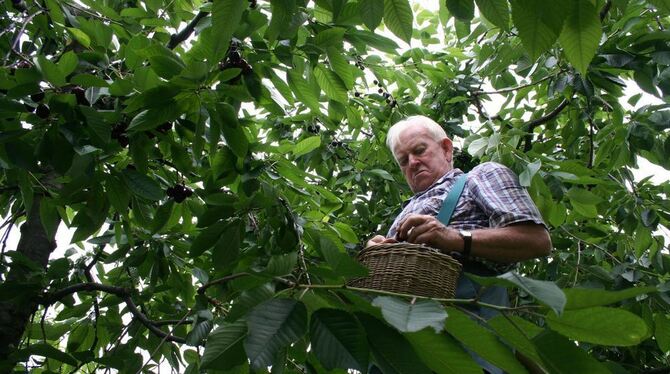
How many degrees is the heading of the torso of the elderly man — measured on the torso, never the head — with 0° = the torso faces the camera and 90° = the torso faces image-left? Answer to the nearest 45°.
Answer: approximately 45°

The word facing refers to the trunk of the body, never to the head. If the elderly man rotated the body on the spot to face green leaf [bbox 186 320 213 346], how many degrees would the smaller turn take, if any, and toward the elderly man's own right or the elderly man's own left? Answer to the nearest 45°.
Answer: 0° — they already face it

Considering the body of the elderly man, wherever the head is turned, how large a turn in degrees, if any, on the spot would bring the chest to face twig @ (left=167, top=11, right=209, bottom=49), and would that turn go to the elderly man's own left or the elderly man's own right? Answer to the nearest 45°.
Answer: approximately 90° to the elderly man's own right

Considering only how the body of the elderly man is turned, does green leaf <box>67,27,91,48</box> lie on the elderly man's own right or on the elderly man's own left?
on the elderly man's own right

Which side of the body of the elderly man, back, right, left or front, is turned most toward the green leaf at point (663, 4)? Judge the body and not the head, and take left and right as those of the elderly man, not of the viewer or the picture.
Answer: left
